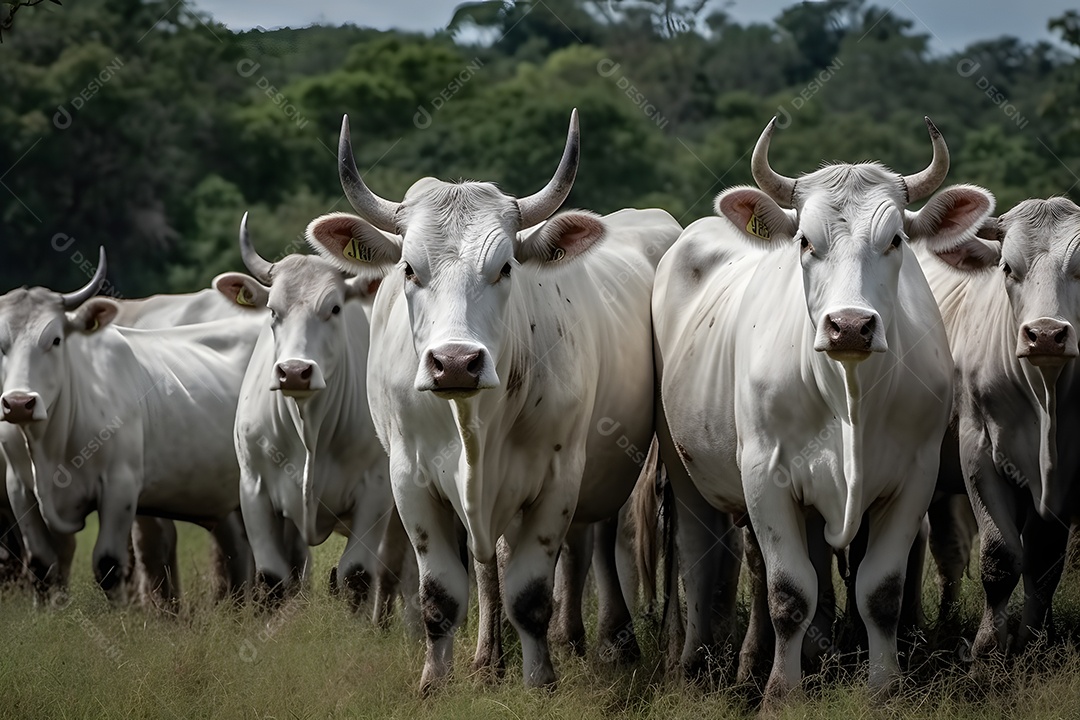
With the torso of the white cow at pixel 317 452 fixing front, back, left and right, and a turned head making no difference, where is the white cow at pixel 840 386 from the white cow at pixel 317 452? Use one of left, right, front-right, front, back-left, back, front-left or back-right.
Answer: front-left

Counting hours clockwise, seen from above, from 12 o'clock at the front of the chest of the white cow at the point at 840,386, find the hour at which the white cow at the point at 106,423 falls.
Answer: the white cow at the point at 106,423 is roughly at 4 o'clock from the white cow at the point at 840,386.

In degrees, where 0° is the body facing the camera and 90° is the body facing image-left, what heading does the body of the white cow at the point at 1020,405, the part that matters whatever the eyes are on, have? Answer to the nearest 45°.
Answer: approximately 0°

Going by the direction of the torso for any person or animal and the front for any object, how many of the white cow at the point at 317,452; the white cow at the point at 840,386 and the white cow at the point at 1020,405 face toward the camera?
3

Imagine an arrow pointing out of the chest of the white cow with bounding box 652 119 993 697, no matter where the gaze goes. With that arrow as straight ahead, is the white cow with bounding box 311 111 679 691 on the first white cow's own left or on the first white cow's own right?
on the first white cow's own right

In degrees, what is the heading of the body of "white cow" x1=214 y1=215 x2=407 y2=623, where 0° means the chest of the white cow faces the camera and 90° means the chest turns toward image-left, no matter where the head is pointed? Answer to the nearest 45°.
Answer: approximately 0°

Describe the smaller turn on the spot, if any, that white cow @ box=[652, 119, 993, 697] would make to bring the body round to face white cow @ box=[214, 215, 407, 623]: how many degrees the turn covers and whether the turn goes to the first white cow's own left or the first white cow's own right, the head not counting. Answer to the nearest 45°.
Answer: approximately 135° to the first white cow's own right

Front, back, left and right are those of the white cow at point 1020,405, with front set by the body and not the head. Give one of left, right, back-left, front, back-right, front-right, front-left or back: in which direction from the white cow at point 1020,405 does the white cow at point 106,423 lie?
right

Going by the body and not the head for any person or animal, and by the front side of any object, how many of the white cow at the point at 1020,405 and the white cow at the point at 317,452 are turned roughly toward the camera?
2

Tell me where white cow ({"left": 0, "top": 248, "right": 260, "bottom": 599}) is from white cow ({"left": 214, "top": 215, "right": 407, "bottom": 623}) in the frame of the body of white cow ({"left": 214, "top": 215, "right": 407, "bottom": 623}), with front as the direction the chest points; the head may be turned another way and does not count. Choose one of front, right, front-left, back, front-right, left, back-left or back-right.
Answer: back-right

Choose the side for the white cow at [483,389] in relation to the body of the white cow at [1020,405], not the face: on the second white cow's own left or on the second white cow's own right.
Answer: on the second white cow's own right

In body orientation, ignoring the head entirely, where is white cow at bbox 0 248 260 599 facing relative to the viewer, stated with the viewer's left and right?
facing the viewer and to the left of the viewer
